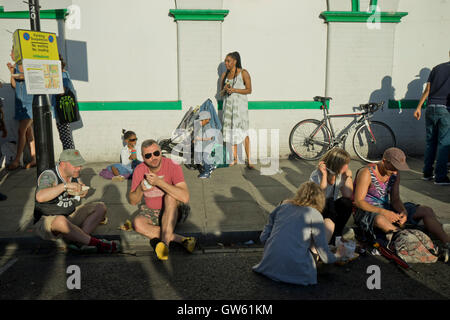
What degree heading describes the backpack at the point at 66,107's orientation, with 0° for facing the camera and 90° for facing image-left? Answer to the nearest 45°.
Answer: approximately 0°

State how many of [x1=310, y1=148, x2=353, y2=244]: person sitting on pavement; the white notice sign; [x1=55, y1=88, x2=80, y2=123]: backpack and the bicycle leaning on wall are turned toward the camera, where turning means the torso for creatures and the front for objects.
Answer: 3

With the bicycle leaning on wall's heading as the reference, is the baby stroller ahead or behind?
behind

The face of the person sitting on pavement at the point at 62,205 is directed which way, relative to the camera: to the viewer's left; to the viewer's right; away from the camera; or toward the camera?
to the viewer's right

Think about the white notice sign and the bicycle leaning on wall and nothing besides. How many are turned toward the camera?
1

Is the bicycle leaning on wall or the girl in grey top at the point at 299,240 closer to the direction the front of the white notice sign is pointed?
the girl in grey top

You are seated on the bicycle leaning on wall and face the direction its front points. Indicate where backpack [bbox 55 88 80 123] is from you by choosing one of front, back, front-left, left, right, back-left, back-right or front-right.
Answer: back-right

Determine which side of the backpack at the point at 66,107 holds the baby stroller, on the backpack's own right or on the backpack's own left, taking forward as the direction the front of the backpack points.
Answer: on the backpack's own left

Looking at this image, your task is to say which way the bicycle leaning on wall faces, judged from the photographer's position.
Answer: facing to the right of the viewer

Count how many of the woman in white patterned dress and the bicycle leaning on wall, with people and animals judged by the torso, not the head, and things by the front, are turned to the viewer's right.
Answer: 1

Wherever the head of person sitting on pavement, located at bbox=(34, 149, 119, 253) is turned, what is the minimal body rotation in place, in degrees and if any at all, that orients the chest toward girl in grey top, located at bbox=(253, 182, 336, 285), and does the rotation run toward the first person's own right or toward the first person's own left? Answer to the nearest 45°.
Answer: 0° — they already face them
